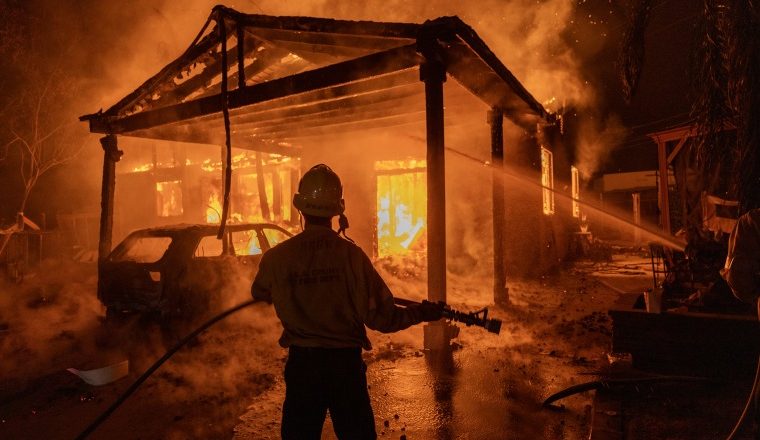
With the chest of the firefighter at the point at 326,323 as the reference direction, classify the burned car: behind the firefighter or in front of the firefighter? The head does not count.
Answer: in front

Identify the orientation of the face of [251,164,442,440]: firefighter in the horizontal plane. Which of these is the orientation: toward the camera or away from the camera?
away from the camera

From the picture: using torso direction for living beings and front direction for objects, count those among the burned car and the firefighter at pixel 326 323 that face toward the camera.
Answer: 0

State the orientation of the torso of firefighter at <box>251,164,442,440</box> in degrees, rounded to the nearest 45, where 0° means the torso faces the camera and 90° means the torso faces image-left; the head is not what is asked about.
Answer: approximately 180°

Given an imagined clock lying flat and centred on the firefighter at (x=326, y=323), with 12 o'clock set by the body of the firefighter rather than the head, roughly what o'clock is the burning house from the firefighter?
The burning house is roughly at 12 o'clock from the firefighter.

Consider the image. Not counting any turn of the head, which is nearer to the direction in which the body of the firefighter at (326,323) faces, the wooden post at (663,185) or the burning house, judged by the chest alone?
the burning house
